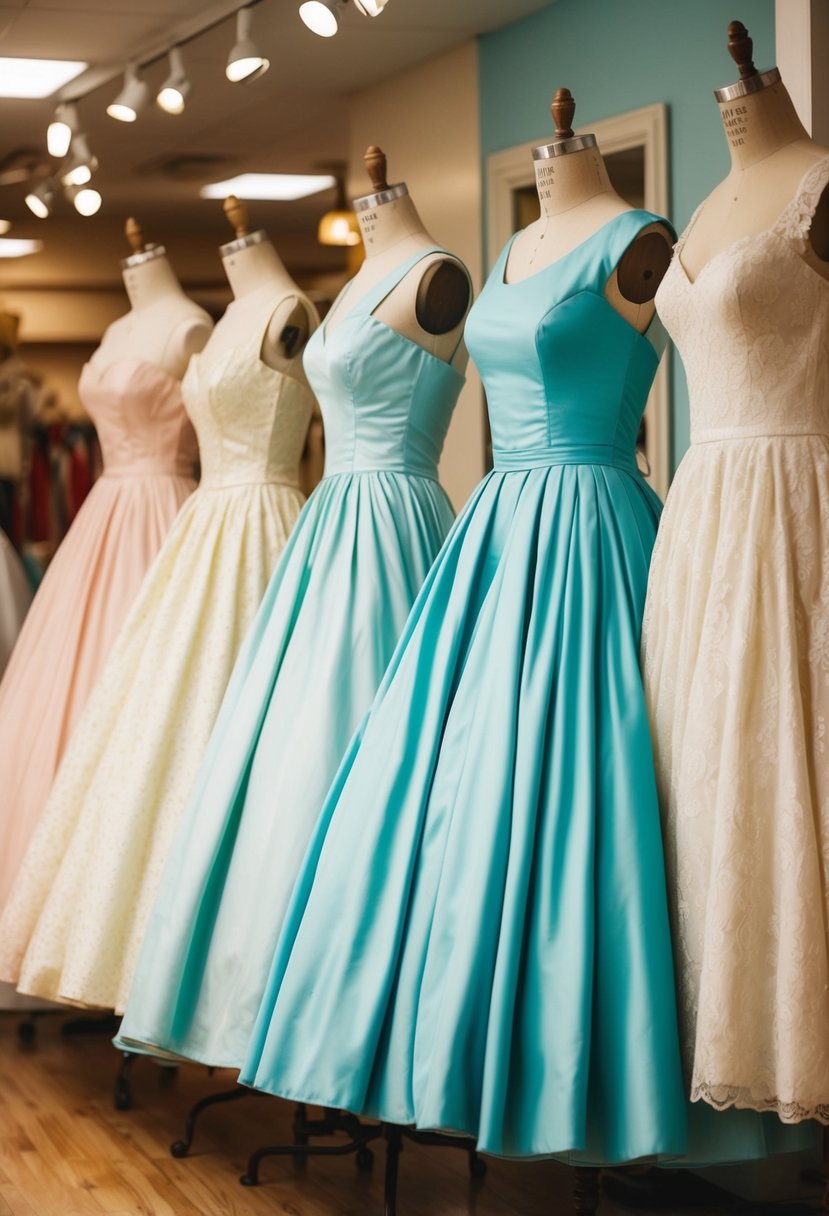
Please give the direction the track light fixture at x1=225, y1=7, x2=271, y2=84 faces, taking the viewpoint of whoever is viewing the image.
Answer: facing the viewer and to the right of the viewer

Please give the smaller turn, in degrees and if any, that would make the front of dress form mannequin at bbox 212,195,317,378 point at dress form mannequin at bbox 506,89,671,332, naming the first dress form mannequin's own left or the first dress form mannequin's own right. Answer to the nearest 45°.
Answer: approximately 90° to the first dress form mannequin's own left

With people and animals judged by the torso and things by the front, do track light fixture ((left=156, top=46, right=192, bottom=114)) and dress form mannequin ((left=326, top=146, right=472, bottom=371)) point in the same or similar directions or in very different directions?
same or similar directions

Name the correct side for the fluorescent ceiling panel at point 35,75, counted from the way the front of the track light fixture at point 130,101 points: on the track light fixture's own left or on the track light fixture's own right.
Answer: on the track light fixture's own right

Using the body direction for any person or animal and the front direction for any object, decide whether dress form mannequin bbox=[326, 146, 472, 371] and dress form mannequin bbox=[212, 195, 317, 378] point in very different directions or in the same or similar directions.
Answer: same or similar directions

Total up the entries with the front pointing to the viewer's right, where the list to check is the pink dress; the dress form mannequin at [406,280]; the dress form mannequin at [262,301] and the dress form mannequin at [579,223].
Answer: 0

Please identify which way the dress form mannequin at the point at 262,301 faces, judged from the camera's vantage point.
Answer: facing the viewer and to the left of the viewer

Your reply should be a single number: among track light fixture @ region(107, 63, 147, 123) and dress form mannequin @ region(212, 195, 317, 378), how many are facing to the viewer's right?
0

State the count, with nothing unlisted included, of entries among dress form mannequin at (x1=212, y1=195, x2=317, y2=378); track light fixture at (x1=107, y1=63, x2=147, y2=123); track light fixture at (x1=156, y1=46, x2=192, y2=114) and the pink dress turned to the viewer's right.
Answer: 0

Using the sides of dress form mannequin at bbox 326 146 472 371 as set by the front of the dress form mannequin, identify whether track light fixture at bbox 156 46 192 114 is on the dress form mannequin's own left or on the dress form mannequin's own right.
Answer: on the dress form mannequin's own right
